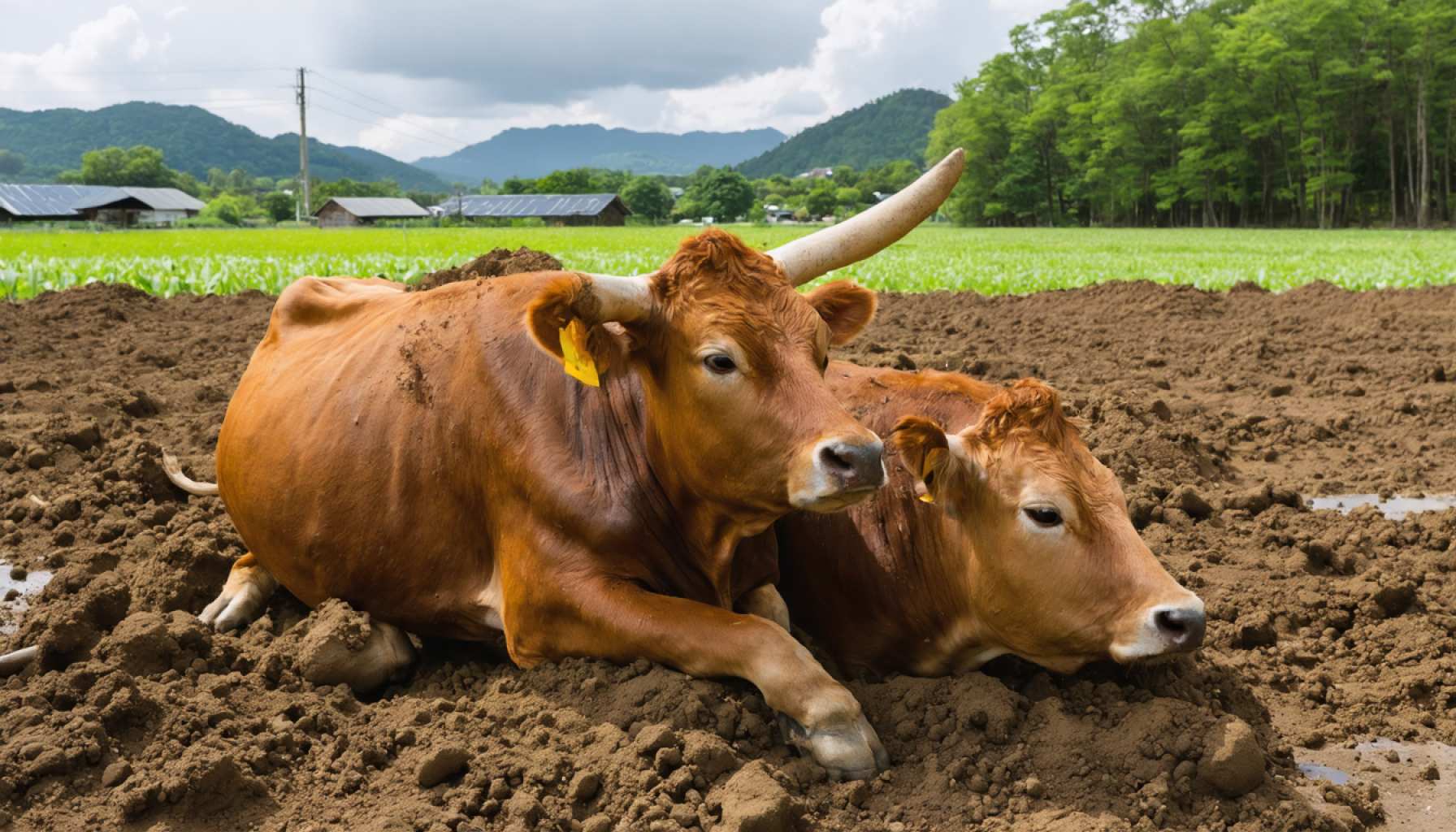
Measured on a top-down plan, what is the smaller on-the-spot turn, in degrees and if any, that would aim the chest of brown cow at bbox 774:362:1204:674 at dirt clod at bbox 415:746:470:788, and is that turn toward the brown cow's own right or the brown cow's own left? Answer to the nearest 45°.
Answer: approximately 135° to the brown cow's own right

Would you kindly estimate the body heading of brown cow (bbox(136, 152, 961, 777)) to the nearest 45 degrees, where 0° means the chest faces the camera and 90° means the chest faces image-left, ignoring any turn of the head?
approximately 315°

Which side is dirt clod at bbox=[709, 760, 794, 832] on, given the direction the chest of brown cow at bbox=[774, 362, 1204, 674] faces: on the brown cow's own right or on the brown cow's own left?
on the brown cow's own right

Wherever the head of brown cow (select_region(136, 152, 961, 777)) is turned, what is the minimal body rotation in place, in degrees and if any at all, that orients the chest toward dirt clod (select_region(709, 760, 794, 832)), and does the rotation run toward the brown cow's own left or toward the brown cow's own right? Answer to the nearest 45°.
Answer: approximately 45° to the brown cow's own right

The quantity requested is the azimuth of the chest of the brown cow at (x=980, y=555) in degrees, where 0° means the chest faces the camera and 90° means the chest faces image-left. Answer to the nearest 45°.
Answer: approximately 270°

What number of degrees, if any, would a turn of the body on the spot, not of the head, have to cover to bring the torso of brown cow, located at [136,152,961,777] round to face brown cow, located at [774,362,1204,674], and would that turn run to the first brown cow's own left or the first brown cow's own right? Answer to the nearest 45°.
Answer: approximately 45° to the first brown cow's own left

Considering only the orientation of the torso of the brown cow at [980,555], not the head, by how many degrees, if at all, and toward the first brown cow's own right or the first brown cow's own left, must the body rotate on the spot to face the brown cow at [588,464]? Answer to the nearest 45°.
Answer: approximately 180°
